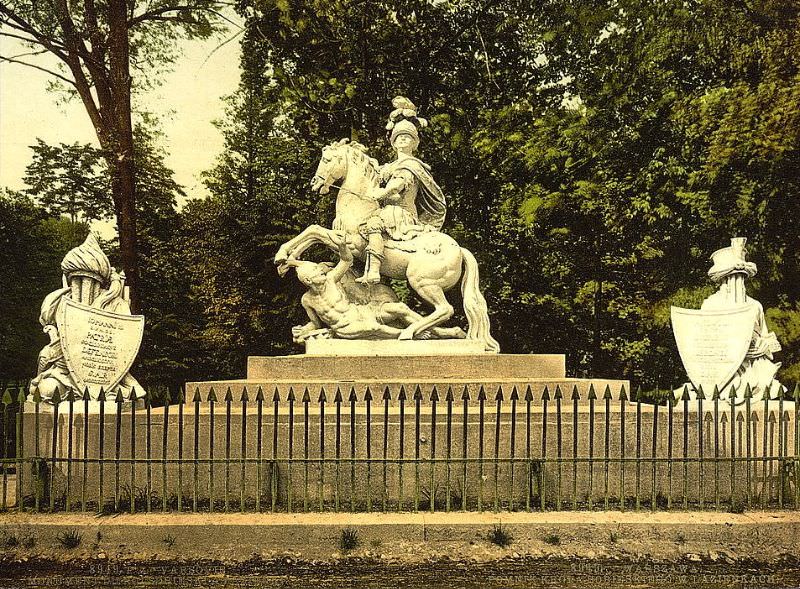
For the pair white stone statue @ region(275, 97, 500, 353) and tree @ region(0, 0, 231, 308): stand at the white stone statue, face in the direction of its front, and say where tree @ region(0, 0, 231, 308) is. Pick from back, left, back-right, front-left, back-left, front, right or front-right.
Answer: front-right

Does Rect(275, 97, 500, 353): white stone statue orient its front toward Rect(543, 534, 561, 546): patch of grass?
no

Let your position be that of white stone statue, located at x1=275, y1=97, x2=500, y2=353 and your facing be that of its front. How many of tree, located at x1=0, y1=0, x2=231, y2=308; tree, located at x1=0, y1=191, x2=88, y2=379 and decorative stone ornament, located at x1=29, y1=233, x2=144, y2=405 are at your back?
0

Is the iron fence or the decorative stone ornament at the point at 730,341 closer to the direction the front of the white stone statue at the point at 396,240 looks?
the iron fence

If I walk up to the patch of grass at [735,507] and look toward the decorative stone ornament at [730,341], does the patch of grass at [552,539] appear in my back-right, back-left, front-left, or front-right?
back-left

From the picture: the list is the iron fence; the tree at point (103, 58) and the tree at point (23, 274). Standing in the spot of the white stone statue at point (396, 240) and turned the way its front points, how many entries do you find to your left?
1

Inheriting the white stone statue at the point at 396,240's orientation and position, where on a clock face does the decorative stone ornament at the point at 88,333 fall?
The decorative stone ornament is roughly at 11 o'clock from the white stone statue.

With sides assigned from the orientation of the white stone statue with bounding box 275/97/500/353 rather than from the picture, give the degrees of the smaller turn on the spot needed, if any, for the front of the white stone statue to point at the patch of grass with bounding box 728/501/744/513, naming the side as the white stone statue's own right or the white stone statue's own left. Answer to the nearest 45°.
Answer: approximately 135° to the white stone statue's own left

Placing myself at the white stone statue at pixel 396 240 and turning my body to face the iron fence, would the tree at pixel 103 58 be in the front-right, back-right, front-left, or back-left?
back-right

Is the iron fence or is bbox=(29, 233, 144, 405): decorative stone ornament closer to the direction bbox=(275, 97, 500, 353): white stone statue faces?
the decorative stone ornament

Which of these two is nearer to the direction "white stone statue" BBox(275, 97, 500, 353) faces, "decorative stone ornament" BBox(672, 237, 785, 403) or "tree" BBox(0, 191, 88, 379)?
the tree

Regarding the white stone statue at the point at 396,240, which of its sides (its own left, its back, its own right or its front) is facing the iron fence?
left

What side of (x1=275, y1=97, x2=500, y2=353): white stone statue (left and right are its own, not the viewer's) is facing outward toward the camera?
left

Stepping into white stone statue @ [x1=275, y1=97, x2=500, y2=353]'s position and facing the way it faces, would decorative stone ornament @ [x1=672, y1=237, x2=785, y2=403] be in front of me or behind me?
behind

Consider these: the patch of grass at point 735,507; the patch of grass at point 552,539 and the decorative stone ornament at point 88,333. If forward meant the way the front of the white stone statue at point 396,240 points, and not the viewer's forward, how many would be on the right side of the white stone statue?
0
